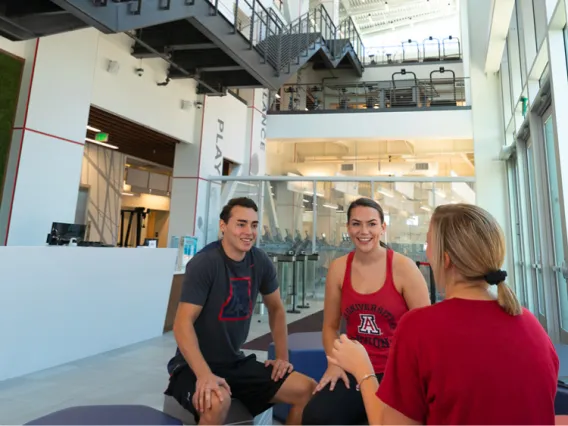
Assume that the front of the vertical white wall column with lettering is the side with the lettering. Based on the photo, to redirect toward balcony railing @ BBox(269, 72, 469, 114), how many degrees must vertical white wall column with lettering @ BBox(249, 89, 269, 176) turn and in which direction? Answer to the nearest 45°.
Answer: approximately 90° to its left

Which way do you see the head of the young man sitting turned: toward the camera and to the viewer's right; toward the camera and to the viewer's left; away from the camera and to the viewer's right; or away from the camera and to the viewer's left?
toward the camera and to the viewer's right

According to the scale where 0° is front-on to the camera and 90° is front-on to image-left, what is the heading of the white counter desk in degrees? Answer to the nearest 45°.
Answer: approximately 315°

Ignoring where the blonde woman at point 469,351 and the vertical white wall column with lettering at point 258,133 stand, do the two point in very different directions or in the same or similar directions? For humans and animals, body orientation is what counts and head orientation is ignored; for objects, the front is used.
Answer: very different directions
